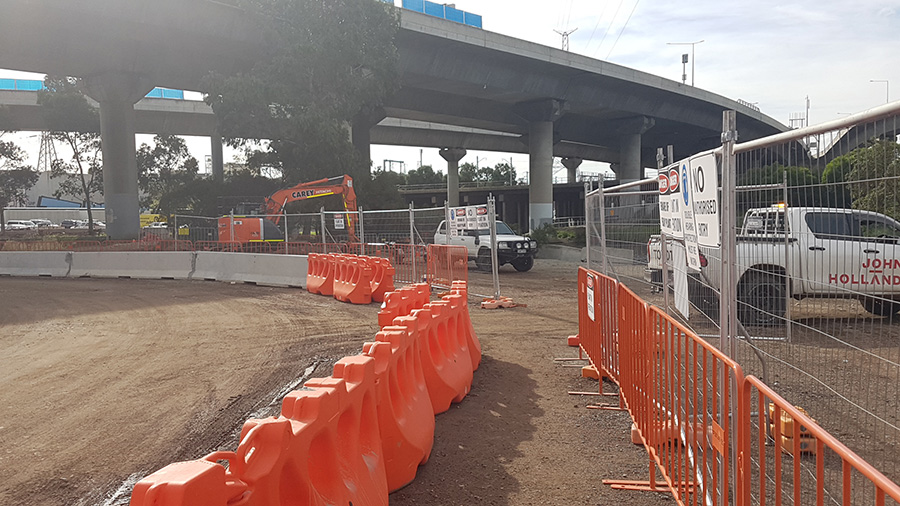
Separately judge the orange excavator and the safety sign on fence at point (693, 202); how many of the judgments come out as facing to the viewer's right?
1

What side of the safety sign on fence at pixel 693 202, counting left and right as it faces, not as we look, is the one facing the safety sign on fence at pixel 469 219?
right

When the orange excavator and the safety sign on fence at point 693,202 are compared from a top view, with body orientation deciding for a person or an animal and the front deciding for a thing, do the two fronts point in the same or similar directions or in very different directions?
very different directions

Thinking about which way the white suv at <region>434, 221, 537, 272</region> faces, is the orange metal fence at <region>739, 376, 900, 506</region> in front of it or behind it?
in front

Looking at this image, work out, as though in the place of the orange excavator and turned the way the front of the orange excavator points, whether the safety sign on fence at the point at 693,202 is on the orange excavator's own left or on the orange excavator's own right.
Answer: on the orange excavator's own right

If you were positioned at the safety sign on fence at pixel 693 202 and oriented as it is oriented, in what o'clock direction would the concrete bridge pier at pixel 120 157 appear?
The concrete bridge pier is roughly at 3 o'clock from the safety sign on fence.

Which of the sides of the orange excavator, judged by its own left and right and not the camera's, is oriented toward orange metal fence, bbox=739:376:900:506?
right

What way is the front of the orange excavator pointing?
to the viewer's right

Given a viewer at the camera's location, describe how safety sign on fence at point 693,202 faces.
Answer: facing the viewer and to the left of the viewer

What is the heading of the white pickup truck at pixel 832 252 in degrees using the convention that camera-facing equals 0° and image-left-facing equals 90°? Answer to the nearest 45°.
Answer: approximately 225°

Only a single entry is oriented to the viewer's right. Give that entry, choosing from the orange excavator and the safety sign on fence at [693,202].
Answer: the orange excavator

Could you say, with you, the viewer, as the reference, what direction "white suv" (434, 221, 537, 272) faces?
facing the viewer and to the right of the viewer
